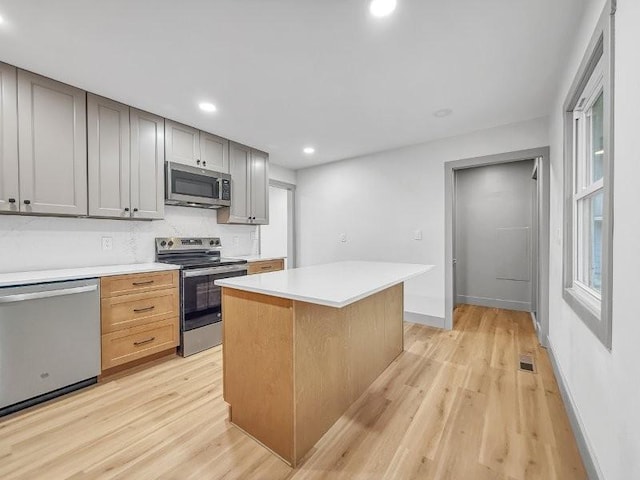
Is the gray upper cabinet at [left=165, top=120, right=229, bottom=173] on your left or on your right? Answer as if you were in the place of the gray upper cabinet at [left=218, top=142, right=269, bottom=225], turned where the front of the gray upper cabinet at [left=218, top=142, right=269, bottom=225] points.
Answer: on your right

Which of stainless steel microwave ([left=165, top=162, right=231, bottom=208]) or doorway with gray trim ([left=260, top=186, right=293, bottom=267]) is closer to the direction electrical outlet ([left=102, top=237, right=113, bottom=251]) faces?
the stainless steel microwave

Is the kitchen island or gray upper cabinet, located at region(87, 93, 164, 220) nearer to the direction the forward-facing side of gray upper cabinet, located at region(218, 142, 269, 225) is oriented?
the kitchen island

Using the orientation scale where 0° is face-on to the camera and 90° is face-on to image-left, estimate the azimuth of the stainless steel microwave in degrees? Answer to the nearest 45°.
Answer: approximately 315°

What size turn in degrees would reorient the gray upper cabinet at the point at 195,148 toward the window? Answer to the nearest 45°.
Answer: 0° — it already faces it

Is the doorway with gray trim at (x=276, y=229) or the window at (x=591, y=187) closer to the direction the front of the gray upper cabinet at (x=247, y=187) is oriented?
the window

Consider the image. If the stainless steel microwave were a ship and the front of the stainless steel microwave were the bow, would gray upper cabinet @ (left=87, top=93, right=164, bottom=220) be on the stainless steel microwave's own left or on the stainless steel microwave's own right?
on the stainless steel microwave's own right
